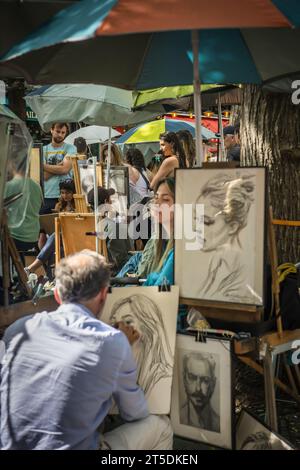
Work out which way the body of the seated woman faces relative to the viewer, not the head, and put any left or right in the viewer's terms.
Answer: facing the viewer and to the left of the viewer

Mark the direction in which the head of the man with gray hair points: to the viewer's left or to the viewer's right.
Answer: to the viewer's right

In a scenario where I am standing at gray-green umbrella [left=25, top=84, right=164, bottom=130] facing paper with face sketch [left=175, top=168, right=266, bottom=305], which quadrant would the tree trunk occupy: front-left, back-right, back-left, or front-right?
front-left

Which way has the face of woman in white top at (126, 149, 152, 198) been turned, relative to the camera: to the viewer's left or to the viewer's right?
to the viewer's left

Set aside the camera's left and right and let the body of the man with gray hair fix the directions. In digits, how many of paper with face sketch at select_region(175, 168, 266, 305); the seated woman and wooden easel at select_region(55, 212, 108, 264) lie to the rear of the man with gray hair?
0

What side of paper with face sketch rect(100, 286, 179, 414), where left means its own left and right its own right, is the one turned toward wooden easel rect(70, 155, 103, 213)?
back

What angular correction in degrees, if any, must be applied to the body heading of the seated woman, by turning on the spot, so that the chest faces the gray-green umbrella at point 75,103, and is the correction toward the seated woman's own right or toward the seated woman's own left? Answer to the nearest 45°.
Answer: approximately 135° to the seated woman's own right

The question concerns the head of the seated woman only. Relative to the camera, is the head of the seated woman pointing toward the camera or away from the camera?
toward the camera

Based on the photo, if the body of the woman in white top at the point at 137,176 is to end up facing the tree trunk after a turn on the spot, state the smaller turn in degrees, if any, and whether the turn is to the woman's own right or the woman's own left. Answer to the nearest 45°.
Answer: approximately 135° to the woman's own left

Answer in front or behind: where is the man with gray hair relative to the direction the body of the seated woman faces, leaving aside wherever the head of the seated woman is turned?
in front

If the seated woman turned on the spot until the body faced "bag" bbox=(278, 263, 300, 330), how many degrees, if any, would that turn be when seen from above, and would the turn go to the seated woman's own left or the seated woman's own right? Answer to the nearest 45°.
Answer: approximately 135° to the seated woman's own left

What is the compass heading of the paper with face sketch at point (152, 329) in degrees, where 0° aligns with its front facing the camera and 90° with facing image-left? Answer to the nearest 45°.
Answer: approximately 0°

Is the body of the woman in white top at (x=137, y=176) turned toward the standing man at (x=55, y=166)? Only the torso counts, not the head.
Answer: no

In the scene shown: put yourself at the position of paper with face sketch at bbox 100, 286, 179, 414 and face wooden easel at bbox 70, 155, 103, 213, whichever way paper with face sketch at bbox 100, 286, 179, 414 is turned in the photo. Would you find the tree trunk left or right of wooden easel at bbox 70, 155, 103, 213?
right

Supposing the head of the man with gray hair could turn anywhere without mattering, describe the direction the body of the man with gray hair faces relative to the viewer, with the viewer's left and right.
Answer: facing away from the viewer and to the right of the viewer

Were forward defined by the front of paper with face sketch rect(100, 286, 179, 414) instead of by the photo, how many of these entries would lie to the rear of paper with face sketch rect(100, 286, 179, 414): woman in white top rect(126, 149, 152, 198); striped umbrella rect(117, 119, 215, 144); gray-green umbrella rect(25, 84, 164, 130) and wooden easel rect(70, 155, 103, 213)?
4

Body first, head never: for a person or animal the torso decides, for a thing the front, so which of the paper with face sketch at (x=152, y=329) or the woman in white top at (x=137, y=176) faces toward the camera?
the paper with face sketch

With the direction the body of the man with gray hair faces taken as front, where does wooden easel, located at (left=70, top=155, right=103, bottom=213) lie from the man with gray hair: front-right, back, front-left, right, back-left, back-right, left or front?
front-left

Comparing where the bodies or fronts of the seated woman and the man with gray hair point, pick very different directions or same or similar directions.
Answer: very different directions
